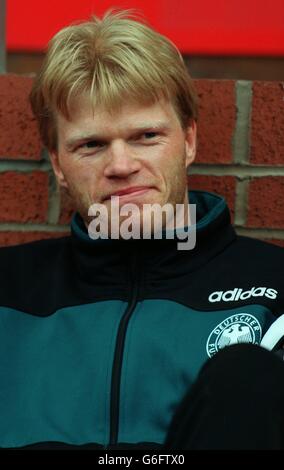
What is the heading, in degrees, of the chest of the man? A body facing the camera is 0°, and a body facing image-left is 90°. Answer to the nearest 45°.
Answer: approximately 0°
